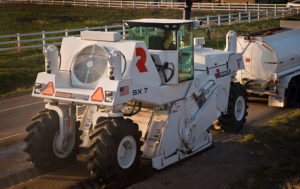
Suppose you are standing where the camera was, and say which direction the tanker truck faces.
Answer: facing away from the viewer and to the right of the viewer

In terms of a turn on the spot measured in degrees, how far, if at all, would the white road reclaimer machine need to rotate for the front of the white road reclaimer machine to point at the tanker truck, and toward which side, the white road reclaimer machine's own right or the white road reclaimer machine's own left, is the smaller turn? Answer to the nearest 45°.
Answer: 0° — it already faces it

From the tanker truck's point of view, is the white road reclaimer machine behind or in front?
behind

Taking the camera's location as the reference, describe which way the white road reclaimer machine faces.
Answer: facing away from the viewer and to the right of the viewer
